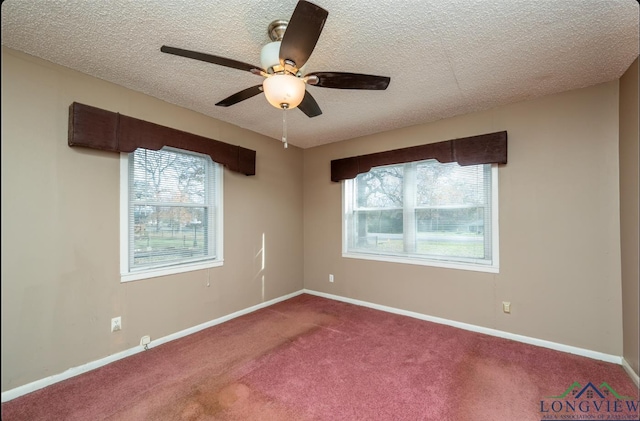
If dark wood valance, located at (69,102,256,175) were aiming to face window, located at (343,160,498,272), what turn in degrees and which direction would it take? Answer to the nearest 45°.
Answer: approximately 45° to its left

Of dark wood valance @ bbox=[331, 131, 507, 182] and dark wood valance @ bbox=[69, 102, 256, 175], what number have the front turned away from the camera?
0

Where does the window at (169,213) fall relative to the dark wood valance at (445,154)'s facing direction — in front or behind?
in front

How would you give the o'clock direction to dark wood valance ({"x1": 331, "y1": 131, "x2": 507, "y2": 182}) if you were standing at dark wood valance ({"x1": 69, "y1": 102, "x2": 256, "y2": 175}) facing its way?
dark wood valance ({"x1": 331, "y1": 131, "x2": 507, "y2": 182}) is roughly at 11 o'clock from dark wood valance ({"x1": 69, "y1": 102, "x2": 256, "y2": 175}).

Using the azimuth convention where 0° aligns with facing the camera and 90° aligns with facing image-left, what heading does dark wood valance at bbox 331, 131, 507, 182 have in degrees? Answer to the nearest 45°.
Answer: approximately 45°
